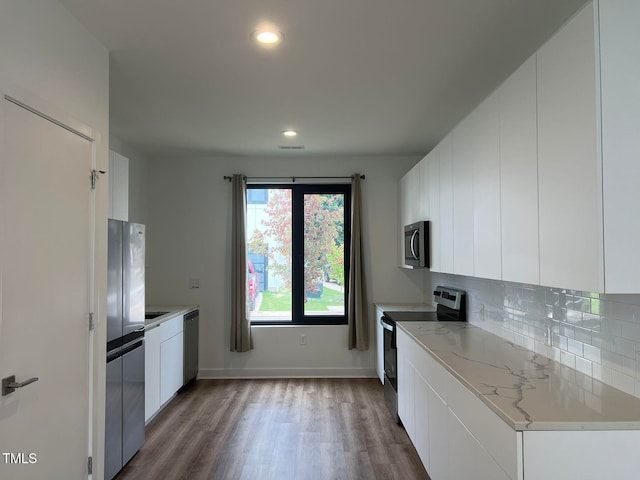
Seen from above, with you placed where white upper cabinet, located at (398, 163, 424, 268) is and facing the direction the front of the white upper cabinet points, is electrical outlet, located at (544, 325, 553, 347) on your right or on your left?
on your left

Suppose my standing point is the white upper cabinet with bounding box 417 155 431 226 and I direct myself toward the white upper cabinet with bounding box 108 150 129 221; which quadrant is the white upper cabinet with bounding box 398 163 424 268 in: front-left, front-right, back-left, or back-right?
back-right

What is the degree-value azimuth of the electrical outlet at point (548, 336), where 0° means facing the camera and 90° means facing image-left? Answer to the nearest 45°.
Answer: approximately 45°

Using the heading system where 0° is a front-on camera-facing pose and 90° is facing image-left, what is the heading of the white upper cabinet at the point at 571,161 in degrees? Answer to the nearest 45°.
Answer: approximately 45°

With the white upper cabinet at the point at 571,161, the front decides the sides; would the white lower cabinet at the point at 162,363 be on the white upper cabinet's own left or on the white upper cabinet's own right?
on the white upper cabinet's own right

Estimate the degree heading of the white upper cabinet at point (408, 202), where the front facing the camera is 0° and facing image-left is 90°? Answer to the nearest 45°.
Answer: approximately 90°

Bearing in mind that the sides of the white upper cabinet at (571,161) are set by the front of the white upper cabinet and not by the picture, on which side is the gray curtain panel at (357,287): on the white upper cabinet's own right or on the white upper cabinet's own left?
on the white upper cabinet's own right

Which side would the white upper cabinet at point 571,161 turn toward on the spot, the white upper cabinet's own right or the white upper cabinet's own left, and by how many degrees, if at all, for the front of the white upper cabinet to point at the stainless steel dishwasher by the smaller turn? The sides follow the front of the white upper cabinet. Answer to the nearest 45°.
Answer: approximately 90° to the white upper cabinet's own right

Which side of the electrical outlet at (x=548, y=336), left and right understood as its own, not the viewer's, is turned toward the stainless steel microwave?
right
